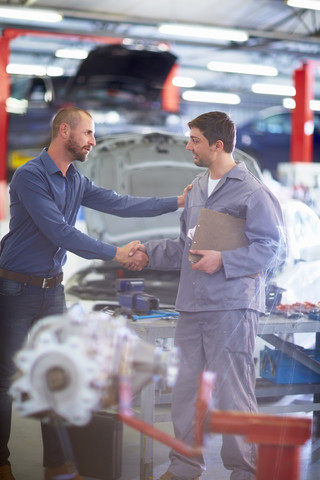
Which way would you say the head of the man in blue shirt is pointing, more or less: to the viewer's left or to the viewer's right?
to the viewer's right

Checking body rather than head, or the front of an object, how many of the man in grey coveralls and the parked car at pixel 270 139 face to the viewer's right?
0

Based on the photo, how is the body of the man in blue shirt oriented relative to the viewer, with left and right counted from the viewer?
facing the viewer and to the right of the viewer

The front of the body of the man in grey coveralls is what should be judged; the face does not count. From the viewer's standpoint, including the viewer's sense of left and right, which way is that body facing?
facing the viewer and to the left of the viewer

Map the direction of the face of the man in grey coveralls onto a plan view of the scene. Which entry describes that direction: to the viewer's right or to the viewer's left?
to the viewer's left

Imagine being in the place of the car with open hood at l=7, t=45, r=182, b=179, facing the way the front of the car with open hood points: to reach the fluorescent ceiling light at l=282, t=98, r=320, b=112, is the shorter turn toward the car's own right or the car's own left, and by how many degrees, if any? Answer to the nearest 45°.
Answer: approximately 90° to the car's own left

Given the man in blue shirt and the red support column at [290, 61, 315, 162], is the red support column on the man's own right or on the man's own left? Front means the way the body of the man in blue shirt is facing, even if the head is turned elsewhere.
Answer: on the man's own left

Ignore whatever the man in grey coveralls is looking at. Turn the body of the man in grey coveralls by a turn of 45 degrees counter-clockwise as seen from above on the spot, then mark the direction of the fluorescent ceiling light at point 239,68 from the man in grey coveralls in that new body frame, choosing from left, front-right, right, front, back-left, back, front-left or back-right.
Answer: back

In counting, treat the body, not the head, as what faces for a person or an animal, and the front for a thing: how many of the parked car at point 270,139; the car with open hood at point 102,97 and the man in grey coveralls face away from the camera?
0

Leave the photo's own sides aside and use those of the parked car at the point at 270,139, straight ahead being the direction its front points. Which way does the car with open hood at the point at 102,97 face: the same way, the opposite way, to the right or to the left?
to the left

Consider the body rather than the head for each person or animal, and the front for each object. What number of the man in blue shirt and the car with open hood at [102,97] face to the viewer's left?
0

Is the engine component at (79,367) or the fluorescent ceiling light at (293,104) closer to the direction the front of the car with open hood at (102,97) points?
the engine component

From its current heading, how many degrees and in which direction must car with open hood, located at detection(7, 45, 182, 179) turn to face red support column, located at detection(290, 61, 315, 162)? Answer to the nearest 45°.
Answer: approximately 90° to its left

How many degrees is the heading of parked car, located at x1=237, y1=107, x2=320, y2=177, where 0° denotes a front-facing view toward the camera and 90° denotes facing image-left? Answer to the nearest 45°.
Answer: approximately 45°

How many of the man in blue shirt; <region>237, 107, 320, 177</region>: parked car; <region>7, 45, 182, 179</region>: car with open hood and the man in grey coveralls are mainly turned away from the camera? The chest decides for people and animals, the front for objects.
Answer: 0
